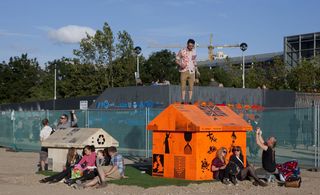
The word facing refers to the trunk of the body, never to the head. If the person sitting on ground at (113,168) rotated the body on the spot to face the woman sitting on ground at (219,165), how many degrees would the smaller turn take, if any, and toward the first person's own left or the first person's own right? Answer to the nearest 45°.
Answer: approximately 135° to the first person's own left

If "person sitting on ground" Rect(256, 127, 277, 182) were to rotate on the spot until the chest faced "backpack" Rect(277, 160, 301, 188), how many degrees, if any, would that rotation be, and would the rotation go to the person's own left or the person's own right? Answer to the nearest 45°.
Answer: approximately 180°

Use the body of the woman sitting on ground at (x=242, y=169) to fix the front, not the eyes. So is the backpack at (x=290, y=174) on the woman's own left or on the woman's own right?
on the woman's own left

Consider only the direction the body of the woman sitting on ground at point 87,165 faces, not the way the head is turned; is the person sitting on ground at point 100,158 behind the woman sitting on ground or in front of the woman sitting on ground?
behind

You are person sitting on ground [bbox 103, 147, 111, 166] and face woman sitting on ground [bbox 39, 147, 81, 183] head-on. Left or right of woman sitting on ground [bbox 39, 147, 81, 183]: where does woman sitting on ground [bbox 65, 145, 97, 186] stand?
left

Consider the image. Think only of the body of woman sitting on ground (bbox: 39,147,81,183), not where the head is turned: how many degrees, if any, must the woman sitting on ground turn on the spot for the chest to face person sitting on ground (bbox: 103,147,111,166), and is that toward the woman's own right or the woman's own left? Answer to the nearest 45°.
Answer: approximately 135° to the woman's own left

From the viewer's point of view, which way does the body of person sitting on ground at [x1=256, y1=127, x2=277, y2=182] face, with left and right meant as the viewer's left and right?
facing to the left of the viewer

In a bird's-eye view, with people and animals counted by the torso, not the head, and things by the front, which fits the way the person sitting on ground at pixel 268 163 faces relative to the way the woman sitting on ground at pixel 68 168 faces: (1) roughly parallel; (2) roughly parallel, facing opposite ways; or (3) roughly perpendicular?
roughly parallel

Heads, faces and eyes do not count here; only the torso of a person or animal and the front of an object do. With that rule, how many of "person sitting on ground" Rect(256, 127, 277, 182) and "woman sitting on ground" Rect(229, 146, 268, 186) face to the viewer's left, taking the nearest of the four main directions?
1
